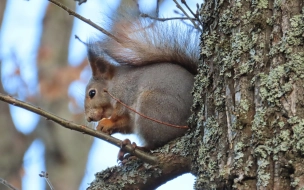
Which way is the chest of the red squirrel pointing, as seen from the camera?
to the viewer's left

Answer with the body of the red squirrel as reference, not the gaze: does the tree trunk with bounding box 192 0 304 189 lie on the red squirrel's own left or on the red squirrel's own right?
on the red squirrel's own left
